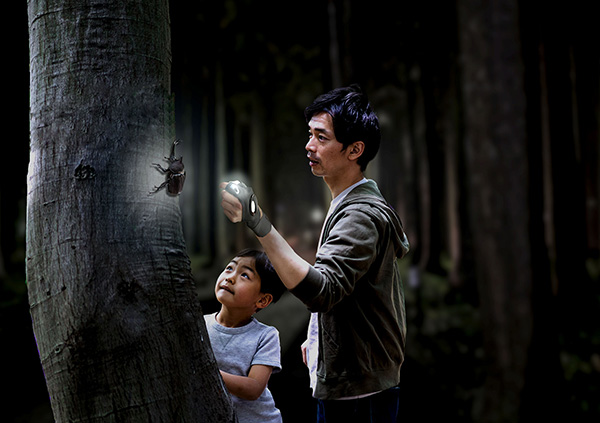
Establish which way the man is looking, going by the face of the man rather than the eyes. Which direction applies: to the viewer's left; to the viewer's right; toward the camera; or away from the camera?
to the viewer's left

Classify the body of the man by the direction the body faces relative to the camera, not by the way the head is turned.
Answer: to the viewer's left

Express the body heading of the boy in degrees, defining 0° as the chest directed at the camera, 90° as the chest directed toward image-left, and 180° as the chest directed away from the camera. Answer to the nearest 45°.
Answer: approximately 45°

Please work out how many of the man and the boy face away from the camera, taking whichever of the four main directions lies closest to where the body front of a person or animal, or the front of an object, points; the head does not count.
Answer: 0

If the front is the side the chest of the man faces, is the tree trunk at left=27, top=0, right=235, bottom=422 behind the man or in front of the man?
in front

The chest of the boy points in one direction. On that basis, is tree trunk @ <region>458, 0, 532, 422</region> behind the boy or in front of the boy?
behind

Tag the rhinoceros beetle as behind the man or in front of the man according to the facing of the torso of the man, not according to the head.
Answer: in front

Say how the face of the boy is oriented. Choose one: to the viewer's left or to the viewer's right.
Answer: to the viewer's left
